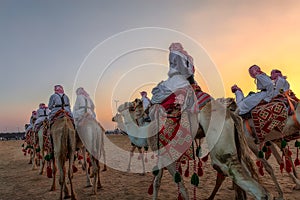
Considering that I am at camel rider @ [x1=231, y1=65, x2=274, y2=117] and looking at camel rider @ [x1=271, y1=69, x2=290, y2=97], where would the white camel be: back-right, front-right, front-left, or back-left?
back-left

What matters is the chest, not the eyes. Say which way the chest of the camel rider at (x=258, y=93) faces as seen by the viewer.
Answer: to the viewer's left

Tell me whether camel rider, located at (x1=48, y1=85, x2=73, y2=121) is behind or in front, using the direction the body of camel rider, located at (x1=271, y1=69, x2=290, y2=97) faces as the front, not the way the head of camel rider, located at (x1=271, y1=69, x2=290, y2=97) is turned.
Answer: in front

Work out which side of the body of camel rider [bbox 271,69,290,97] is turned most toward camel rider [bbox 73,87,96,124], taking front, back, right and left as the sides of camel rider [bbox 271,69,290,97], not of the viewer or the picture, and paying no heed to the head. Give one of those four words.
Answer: front

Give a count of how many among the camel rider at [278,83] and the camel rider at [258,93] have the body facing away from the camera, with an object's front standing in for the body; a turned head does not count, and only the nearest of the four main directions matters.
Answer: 0

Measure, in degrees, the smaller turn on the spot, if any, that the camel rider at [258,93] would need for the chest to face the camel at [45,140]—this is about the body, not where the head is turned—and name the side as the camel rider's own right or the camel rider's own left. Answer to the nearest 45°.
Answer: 0° — they already face it

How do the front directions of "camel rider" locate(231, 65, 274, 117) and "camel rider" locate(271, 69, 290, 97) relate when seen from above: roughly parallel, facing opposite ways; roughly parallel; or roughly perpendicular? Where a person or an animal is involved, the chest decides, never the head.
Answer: roughly parallel

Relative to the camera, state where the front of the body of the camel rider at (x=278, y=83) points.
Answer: to the viewer's left

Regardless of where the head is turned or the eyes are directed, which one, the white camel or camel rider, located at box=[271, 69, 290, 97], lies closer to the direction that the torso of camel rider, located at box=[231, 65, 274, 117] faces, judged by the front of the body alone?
the white camel

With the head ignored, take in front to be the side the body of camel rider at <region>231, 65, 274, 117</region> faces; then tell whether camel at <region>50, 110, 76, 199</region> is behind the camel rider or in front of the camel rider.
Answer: in front

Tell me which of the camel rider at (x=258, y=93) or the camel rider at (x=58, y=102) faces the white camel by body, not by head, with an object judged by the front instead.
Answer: the camel rider at (x=258, y=93)

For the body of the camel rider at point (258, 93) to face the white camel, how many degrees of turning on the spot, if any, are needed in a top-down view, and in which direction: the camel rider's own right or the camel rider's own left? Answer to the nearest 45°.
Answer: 0° — they already face it
